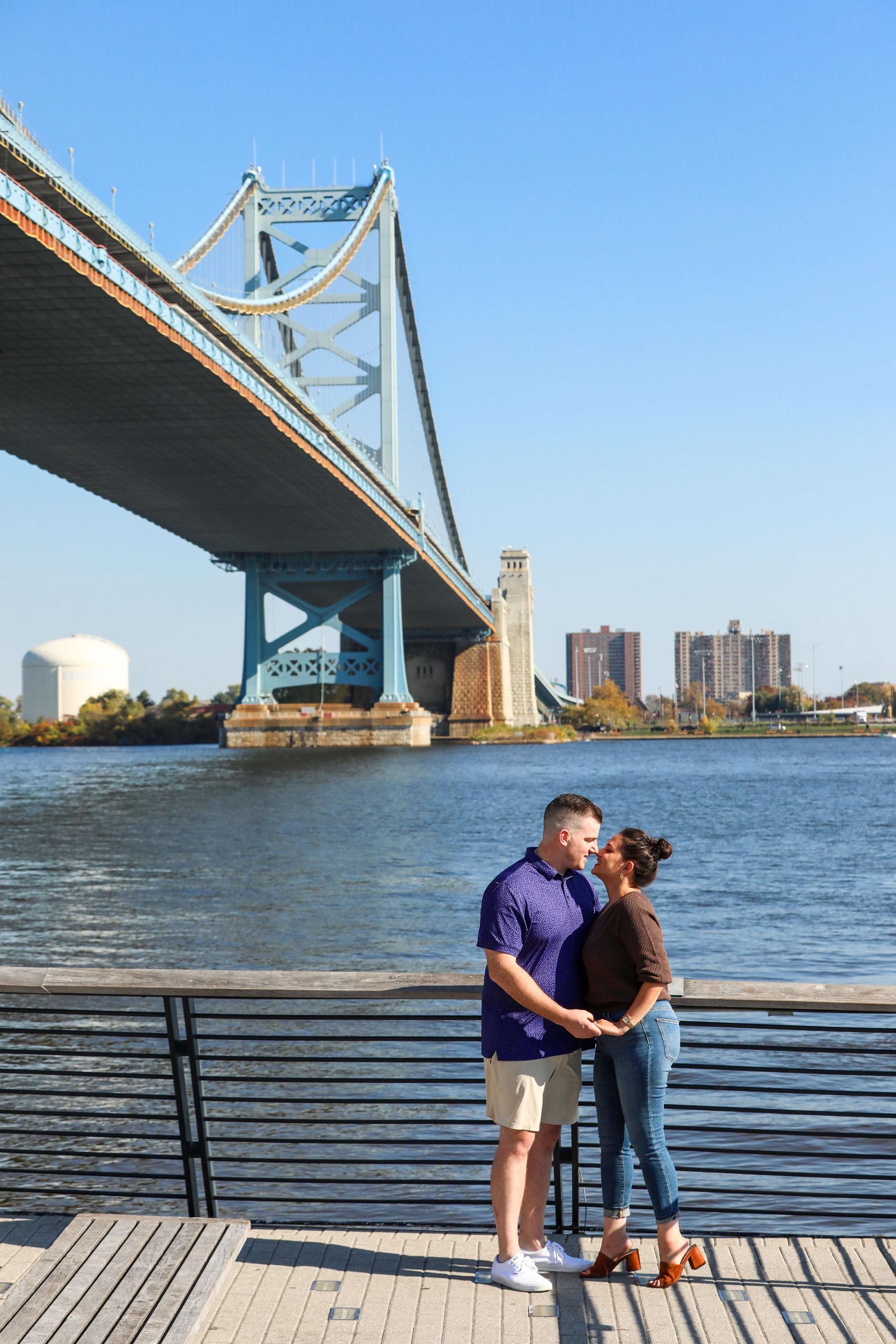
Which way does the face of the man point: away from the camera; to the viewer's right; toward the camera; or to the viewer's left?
to the viewer's right

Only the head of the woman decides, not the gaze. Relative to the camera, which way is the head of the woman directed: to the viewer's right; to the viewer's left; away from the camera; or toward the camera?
to the viewer's left

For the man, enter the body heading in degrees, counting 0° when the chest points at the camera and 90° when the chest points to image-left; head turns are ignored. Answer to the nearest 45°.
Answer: approximately 315°

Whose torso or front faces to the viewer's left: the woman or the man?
the woman

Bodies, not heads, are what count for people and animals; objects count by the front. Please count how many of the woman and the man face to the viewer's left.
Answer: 1

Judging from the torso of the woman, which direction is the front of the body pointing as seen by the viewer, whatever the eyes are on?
to the viewer's left
